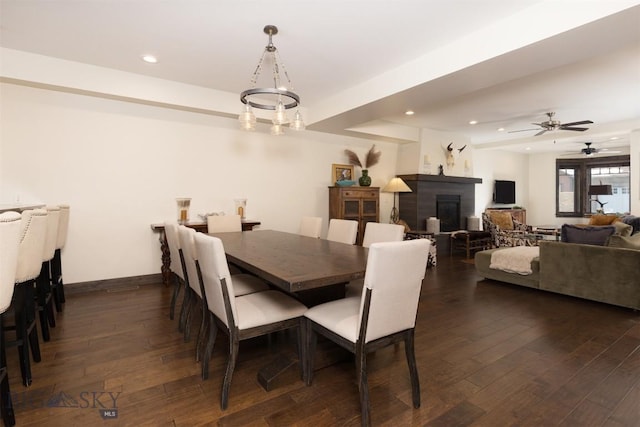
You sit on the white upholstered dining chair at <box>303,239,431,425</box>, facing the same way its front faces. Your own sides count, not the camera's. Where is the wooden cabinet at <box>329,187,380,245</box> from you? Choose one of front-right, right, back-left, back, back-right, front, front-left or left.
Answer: front-right

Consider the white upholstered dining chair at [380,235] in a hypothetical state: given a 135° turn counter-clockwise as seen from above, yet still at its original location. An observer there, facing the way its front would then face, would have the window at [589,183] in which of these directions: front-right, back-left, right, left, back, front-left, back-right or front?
front-left

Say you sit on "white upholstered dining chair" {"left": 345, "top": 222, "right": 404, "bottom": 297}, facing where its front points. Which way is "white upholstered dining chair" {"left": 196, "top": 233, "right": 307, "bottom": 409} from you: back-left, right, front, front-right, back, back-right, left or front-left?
front

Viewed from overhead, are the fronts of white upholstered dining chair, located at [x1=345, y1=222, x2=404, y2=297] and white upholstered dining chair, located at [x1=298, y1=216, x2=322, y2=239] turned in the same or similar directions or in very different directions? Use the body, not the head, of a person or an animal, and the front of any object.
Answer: same or similar directions

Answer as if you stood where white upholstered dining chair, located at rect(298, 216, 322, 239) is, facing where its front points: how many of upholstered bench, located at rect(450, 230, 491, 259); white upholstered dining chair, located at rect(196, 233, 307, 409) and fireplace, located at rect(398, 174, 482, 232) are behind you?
2

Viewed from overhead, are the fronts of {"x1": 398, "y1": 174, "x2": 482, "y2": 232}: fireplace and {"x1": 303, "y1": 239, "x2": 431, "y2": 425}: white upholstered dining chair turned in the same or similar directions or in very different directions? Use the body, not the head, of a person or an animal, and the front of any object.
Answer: very different directions

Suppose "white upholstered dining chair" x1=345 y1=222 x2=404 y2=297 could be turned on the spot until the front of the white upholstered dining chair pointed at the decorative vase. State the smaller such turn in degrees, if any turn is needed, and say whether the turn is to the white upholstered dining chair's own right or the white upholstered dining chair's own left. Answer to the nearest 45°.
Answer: approximately 135° to the white upholstered dining chair's own right

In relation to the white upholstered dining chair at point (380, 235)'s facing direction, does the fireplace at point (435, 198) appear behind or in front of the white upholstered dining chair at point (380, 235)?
behind

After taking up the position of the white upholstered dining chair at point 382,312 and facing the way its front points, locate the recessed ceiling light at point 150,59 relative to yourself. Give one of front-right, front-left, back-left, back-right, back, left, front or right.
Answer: front

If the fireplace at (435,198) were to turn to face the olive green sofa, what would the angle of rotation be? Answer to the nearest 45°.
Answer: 0° — it already faces it

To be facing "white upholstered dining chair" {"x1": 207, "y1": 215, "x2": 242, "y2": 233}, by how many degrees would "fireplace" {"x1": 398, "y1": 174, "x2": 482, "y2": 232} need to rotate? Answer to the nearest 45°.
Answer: approximately 90° to its right

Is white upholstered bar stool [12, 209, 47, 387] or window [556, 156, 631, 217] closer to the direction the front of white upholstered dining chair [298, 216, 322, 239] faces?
the white upholstered bar stool

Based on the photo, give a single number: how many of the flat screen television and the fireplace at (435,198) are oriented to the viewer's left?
0

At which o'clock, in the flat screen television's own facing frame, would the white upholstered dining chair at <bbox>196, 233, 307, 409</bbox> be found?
The white upholstered dining chair is roughly at 2 o'clock from the flat screen television.

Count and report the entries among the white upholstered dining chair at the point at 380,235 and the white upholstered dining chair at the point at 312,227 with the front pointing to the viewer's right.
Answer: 0

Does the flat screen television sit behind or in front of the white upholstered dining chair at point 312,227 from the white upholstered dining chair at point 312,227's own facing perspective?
behind

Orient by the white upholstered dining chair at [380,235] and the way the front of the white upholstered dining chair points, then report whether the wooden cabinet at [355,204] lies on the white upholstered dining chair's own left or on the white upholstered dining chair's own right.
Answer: on the white upholstered dining chair's own right
